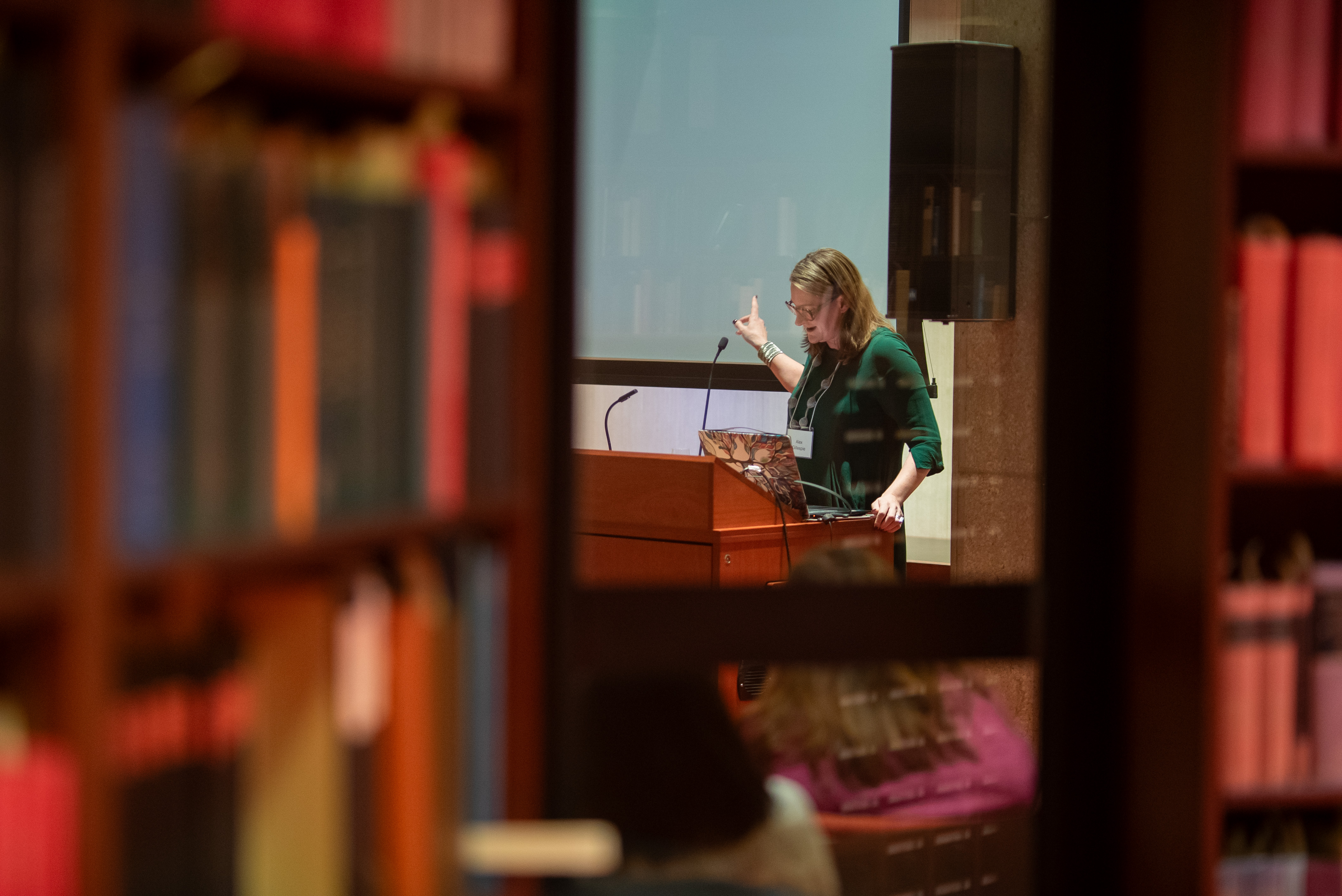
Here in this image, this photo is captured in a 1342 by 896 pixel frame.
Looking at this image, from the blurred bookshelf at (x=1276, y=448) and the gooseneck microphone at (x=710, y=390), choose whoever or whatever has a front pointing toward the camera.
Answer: the blurred bookshelf

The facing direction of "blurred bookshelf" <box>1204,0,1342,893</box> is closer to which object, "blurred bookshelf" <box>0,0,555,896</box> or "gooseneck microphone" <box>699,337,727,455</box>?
the blurred bookshelf

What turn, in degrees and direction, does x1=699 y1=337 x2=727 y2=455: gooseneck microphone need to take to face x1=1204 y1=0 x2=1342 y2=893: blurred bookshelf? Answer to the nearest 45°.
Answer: approximately 45° to its right

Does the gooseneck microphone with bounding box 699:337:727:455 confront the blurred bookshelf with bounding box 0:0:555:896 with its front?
no

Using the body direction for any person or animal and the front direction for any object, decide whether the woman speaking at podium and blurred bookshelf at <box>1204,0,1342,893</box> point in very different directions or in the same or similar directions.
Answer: same or similar directions

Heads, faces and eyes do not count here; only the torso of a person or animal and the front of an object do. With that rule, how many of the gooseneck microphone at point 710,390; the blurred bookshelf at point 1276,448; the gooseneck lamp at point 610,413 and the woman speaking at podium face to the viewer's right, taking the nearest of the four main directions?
2

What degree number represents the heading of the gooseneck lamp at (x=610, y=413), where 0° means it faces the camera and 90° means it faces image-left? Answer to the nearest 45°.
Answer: approximately 270°

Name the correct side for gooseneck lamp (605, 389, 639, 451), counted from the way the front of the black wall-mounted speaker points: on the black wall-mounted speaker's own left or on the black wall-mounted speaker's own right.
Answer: on the black wall-mounted speaker's own right

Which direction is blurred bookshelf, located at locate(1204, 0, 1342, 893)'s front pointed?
toward the camera

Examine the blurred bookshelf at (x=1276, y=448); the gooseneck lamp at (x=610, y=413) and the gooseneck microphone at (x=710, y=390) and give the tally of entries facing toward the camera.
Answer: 1

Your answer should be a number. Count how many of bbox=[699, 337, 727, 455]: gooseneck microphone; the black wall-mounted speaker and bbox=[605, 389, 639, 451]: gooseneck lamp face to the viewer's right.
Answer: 2

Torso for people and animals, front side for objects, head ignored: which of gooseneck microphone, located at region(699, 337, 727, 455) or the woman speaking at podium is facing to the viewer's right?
the gooseneck microphone

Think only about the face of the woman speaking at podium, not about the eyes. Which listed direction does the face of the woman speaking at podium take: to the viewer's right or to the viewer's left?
to the viewer's left
